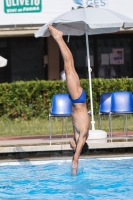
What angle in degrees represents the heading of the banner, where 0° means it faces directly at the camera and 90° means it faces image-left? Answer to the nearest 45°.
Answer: approximately 0°

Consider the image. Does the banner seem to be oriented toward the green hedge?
yes

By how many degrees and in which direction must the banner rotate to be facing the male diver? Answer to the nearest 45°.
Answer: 0° — it already faces them

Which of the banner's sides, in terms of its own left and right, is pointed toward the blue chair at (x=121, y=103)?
front
